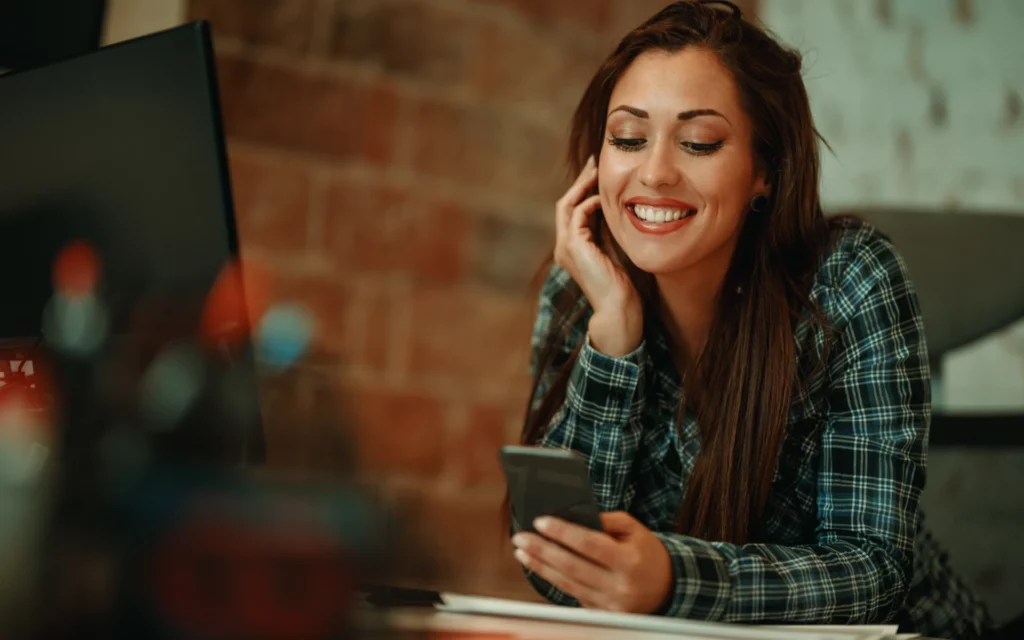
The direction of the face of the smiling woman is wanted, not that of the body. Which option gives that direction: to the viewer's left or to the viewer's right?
to the viewer's left

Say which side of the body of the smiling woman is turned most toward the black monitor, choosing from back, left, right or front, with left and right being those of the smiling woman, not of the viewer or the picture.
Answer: front

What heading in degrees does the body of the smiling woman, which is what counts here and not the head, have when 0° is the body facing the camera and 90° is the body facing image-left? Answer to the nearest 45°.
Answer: approximately 45°
